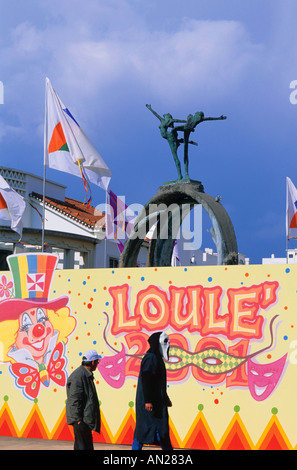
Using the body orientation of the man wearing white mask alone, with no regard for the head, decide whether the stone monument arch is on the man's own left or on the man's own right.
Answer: on the man's own left

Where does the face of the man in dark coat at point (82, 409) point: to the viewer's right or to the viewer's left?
to the viewer's right
